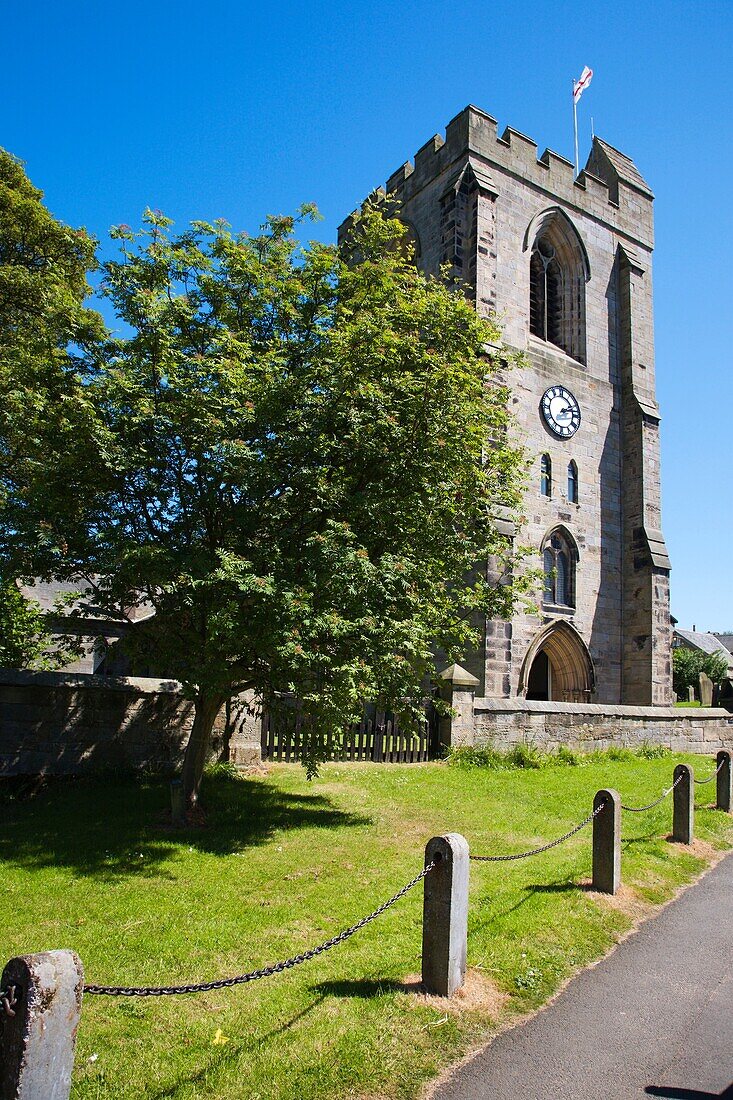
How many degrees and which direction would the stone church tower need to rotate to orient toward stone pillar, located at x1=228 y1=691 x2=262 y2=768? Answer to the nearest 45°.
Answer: approximately 90° to its right

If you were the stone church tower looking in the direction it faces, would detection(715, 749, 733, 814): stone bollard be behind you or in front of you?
in front

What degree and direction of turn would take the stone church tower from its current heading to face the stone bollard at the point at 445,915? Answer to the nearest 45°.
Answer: approximately 45° to its right

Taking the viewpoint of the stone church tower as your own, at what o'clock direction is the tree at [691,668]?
The tree is roughly at 8 o'clock from the stone church tower.

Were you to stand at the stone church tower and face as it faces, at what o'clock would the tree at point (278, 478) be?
The tree is roughly at 2 o'clock from the stone church tower.

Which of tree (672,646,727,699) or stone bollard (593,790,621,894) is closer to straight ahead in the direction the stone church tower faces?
the stone bollard

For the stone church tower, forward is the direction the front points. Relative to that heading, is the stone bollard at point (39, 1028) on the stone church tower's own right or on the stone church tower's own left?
on the stone church tower's own right

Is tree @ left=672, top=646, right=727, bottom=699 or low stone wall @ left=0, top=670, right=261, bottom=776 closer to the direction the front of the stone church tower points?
the low stone wall

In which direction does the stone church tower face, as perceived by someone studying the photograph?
facing the viewer and to the right of the viewer

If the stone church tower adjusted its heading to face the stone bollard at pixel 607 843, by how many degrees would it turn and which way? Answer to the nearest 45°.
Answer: approximately 45° to its right
